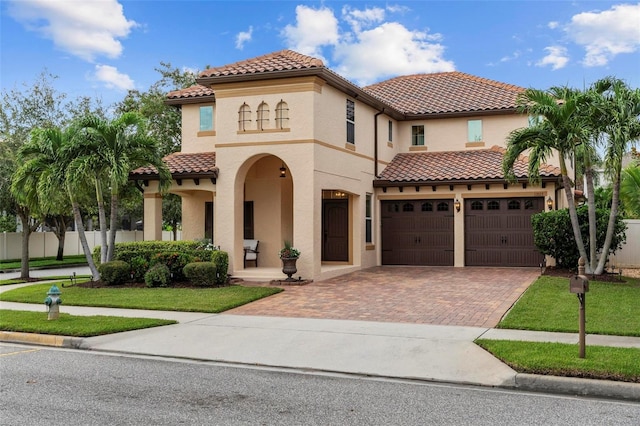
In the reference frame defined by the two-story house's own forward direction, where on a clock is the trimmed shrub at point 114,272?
The trimmed shrub is roughly at 2 o'clock from the two-story house.

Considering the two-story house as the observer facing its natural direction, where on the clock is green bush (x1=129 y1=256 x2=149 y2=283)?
The green bush is roughly at 2 o'clock from the two-story house.

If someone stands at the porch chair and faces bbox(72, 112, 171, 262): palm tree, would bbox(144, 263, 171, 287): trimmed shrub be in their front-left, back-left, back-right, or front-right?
front-left

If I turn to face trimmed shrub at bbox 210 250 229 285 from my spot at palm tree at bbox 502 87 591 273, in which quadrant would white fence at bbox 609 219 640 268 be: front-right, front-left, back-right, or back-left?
back-right

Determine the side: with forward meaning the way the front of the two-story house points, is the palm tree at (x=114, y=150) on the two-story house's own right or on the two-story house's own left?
on the two-story house's own right

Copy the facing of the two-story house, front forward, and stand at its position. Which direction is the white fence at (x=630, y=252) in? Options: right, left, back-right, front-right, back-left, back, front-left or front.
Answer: left

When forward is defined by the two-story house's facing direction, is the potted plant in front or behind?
in front

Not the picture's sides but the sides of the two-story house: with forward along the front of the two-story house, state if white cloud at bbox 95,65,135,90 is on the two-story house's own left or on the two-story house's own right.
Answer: on the two-story house's own right

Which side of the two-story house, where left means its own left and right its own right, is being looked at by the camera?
front

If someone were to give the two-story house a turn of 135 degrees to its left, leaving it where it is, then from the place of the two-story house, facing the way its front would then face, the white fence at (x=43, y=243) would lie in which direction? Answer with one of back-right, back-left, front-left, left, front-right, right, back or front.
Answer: left
